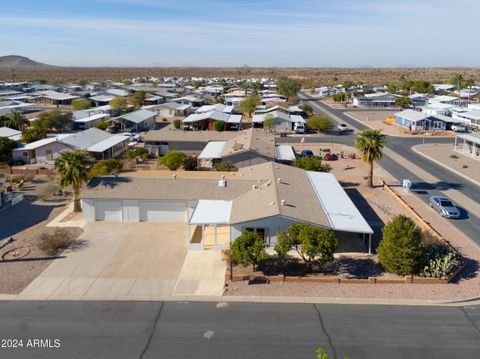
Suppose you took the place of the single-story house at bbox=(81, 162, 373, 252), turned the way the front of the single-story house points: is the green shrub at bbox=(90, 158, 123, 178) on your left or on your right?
on your right

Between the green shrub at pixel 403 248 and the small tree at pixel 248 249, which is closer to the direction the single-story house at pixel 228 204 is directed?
the small tree

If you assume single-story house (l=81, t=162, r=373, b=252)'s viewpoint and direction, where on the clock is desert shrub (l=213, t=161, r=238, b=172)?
The desert shrub is roughly at 6 o'clock from the single-story house.

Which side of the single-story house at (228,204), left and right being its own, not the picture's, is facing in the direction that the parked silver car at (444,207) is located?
left

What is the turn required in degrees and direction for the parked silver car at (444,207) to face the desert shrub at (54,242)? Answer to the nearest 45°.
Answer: approximately 90° to its right

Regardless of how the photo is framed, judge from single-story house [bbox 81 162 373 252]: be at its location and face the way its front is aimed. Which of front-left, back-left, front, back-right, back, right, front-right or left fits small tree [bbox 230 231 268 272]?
front

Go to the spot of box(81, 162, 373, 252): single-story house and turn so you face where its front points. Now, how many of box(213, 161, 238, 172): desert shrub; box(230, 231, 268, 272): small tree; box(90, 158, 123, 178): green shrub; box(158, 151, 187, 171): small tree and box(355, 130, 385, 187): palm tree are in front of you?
1

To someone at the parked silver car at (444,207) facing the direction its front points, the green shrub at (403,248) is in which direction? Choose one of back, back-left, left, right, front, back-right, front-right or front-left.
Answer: front-right

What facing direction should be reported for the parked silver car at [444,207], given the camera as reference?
facing the viewer and to the right of the viewer

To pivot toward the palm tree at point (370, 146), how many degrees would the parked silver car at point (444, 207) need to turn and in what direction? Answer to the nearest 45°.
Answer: approximately 180°

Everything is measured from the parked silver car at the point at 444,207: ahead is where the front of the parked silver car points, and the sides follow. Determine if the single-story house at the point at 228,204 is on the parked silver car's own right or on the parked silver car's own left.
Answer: on the parked silver car's own right

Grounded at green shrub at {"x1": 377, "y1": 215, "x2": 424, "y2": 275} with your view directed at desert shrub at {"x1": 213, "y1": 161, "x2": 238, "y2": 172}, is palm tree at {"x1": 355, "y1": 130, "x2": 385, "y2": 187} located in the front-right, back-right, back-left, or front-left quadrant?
front-right

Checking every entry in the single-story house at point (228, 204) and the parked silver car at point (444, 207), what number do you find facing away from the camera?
0

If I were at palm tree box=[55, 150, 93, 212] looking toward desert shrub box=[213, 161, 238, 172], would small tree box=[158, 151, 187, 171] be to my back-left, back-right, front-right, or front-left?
front-left

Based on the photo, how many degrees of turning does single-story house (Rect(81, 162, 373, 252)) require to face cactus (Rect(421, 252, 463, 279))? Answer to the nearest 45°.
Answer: approximately 45° to its left

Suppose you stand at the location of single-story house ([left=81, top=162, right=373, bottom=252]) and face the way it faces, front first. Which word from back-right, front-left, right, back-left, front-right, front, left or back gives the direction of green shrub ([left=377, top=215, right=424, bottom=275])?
front-left

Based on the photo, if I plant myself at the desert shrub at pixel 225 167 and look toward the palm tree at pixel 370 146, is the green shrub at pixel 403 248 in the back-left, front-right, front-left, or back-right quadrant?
front-right

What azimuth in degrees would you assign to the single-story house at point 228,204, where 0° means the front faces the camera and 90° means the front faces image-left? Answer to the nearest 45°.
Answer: approximately 0°
